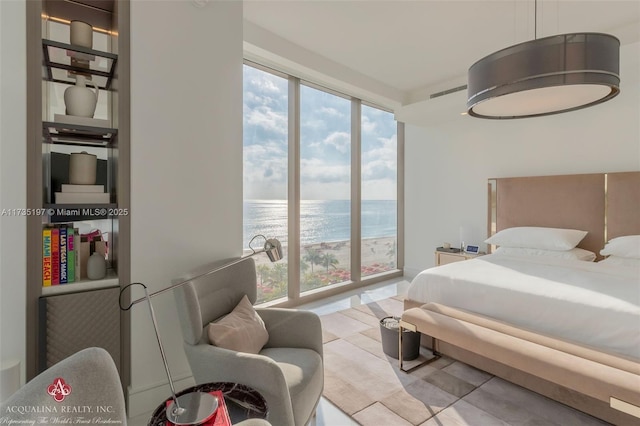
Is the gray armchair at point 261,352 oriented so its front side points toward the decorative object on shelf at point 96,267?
no

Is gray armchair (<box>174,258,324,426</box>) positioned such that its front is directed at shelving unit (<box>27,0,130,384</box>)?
no

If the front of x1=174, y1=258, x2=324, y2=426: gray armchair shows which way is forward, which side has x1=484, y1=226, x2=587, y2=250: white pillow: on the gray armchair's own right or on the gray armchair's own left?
on the gray armchair's own left

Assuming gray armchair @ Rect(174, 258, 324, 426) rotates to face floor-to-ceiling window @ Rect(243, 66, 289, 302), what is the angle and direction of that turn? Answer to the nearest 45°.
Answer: approximately 135° to its left

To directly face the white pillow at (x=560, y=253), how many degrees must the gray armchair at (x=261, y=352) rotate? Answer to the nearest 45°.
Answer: approximately 45° to its left

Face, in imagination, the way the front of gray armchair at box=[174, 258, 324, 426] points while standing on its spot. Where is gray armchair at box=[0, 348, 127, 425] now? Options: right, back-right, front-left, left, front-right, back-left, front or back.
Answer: right

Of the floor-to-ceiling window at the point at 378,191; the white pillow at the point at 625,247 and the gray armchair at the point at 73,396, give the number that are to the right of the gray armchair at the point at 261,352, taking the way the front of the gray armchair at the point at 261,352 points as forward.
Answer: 1

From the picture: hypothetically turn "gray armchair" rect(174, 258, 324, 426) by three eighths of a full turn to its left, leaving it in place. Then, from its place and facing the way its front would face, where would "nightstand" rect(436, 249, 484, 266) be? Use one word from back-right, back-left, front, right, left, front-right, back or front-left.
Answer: front-right

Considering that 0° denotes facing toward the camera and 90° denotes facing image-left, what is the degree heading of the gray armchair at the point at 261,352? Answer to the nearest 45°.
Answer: approximately 315°

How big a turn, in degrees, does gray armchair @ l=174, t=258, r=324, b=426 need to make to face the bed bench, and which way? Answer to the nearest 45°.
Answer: approximately 45° to its left

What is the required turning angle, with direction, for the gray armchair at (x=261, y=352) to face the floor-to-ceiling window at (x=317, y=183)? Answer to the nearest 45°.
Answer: approximately 135° to its left

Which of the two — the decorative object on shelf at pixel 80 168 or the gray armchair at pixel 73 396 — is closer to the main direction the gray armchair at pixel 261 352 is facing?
the gray armchair

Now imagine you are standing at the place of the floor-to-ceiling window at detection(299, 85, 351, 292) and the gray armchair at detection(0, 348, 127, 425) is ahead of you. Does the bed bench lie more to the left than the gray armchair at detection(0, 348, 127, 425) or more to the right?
left
